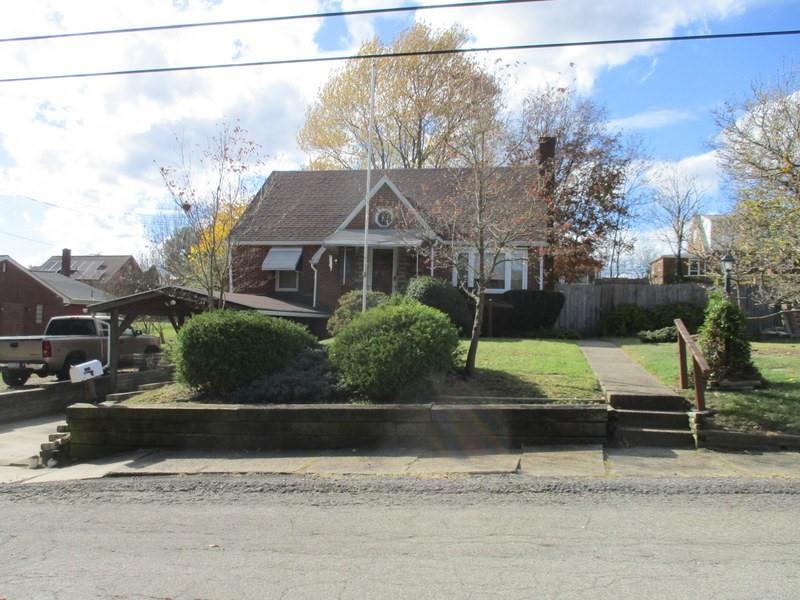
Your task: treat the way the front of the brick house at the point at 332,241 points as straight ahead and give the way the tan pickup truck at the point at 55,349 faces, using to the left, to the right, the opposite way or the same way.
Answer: the opposite way

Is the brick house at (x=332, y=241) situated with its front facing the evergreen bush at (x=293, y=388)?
yes

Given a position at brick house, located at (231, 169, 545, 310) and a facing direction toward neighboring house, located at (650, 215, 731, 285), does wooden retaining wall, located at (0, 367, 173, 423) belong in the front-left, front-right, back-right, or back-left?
back-right

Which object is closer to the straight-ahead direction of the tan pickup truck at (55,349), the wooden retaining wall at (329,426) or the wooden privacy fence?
the wooden privacy fence

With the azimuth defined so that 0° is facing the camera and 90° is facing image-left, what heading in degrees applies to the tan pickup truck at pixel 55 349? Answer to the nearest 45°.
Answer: approximately 225°

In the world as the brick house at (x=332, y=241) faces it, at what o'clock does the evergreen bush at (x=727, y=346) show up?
The evergreen bush is roughly at 11 o'clock from the brick house.

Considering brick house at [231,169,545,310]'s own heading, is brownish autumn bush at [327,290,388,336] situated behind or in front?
in front

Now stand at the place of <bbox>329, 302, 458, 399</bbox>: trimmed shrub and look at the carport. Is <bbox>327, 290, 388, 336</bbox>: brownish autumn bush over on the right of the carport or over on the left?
right

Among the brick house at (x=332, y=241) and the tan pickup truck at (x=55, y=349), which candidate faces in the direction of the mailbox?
the brick house

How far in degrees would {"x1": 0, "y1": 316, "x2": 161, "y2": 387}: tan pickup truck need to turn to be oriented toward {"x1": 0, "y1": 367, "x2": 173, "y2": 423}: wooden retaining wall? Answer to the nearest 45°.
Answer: approximately 135° to its right

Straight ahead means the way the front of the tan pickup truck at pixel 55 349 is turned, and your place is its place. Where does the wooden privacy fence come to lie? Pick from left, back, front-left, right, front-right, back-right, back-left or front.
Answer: front-right

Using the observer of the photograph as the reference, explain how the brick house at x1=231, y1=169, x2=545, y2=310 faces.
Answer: facing the viewer

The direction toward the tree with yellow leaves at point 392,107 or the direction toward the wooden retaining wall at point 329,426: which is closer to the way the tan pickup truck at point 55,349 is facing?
the tree with yellow leaves

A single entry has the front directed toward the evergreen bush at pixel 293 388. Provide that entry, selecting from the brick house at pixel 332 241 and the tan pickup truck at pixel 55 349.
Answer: the brick house

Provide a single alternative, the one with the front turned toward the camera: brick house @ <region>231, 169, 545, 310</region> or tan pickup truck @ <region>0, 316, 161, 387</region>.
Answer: the brick house

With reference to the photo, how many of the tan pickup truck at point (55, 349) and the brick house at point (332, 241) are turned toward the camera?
1
